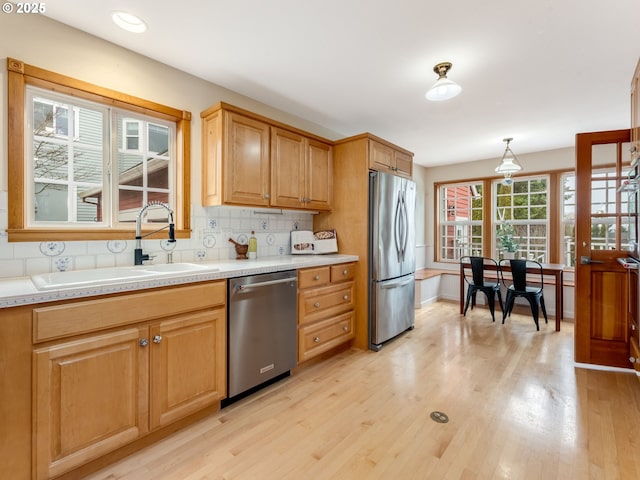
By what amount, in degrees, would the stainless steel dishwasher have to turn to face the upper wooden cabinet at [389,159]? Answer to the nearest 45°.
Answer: approximately 90° to its left

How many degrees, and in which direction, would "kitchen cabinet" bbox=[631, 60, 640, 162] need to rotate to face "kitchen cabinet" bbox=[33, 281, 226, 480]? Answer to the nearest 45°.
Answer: approximately 45° to its left

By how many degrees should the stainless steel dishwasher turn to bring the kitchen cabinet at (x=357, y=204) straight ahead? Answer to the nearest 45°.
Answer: approximately 90° to its left

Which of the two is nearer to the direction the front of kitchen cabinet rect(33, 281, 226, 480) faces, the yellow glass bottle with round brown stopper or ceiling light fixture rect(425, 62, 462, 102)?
the ceiling light fixture

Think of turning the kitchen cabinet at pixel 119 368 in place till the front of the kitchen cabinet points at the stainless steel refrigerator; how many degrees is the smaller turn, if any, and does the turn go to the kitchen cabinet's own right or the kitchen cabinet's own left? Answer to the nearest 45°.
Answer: approximately 45° to the kitchen cabinet's own left

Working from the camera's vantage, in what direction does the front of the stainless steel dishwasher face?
facing the viewer and to the right of the viewer

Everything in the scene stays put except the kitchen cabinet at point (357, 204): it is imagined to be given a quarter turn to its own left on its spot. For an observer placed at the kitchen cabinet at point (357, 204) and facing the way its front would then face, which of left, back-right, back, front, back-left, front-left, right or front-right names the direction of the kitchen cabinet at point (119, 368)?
back

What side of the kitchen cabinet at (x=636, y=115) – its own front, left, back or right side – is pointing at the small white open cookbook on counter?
front

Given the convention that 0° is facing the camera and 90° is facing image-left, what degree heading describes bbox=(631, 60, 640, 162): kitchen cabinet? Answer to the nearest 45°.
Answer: approximately 90°

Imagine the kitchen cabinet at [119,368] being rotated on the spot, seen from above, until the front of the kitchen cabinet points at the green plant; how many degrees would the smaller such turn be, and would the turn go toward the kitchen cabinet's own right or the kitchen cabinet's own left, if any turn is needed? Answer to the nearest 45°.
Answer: approximately 45° to the kitchen cabinet's own left

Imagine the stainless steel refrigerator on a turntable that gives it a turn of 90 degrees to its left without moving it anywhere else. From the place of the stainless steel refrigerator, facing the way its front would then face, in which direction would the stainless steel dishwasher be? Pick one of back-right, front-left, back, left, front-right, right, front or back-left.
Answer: back

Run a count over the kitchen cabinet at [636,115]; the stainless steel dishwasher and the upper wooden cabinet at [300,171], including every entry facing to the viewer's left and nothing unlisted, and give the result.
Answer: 1

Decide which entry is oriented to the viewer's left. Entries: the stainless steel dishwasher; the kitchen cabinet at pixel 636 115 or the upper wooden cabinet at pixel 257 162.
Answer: the kitchen cabinet

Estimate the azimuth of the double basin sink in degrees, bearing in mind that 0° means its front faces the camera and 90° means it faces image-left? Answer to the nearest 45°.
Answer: approximately 315°
